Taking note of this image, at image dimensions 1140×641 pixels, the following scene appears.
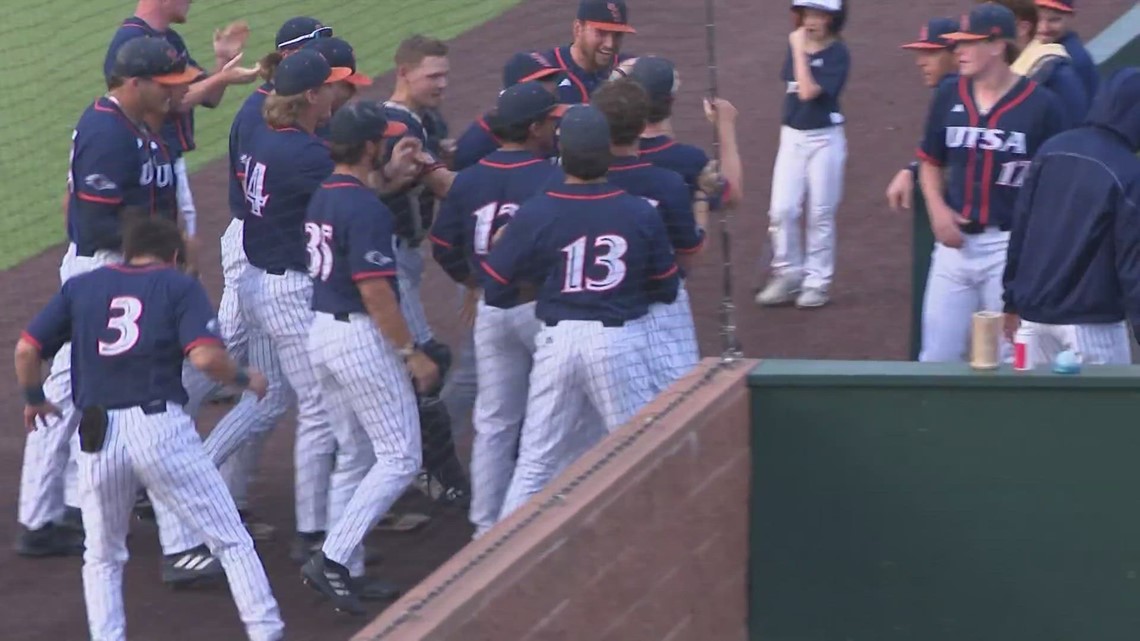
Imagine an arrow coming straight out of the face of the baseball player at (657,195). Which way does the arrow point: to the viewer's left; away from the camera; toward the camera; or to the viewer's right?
away from the camera

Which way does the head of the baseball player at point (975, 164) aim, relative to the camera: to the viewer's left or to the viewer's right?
to the viewer's left

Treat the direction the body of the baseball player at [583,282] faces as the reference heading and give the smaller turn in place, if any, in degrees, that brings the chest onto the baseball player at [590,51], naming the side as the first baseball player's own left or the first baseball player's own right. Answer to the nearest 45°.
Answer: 0° — they already face them

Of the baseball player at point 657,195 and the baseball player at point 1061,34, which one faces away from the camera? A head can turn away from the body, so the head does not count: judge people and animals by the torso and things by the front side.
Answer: the baseball player at point 657,195

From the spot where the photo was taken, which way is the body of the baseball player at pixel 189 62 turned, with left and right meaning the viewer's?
facing to the right of the viewer

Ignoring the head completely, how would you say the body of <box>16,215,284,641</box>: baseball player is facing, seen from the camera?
away from the camera

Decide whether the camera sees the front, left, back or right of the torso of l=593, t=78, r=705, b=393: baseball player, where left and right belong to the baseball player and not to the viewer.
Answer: back
